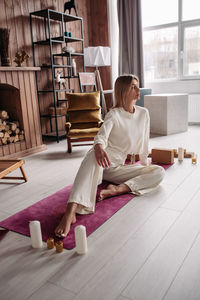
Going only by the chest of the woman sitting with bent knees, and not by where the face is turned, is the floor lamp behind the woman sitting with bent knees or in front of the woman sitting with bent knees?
behind

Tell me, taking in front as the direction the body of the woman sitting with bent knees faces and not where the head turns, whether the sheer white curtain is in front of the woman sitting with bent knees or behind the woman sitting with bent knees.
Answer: behind

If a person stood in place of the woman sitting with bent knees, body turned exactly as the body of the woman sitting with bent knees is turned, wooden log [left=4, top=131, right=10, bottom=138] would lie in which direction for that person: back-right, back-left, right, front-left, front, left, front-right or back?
back-right

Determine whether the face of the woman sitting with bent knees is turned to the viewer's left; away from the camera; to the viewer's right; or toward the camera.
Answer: to the viewer's right

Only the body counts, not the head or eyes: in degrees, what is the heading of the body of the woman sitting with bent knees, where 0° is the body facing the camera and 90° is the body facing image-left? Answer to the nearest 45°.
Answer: approximately 0°

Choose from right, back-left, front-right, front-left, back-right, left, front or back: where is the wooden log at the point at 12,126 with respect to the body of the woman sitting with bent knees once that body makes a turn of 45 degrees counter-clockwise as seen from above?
back

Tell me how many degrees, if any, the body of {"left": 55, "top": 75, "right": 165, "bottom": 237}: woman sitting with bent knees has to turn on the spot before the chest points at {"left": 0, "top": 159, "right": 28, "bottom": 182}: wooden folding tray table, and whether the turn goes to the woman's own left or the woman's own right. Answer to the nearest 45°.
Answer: approximately 90° to the woman's own right
